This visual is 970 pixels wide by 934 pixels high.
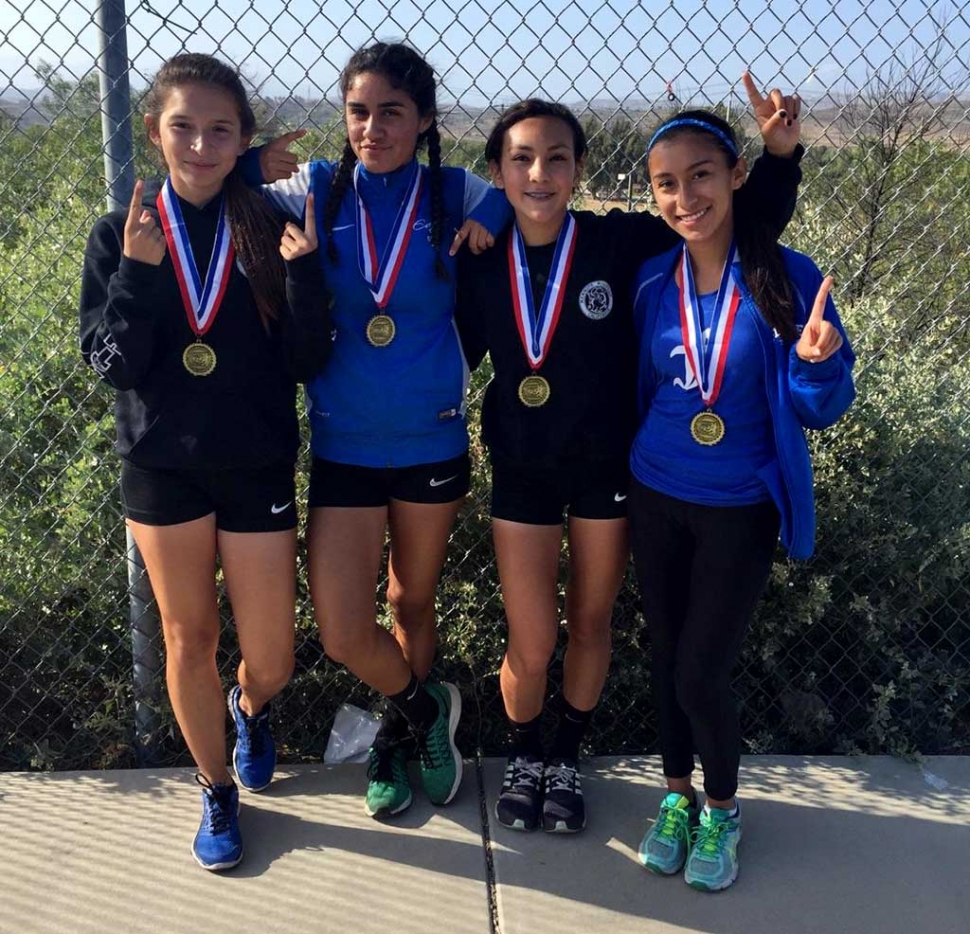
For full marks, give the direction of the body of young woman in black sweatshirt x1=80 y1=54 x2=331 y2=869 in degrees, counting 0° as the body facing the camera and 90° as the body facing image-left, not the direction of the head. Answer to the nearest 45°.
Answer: approximately 0°

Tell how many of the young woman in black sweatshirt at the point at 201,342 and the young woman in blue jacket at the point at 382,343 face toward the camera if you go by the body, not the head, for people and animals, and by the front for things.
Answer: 2

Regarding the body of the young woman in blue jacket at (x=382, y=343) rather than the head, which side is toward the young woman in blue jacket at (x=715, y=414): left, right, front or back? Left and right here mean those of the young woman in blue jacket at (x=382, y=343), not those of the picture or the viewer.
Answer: left

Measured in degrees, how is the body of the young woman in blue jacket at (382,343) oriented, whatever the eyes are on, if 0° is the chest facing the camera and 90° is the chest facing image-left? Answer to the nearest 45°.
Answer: approximately 0°

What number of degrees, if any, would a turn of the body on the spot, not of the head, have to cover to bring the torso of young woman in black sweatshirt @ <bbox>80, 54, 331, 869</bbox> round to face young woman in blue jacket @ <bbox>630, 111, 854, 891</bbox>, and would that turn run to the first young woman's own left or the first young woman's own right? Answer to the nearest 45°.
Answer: approximately 90° to the first young woman's own left
